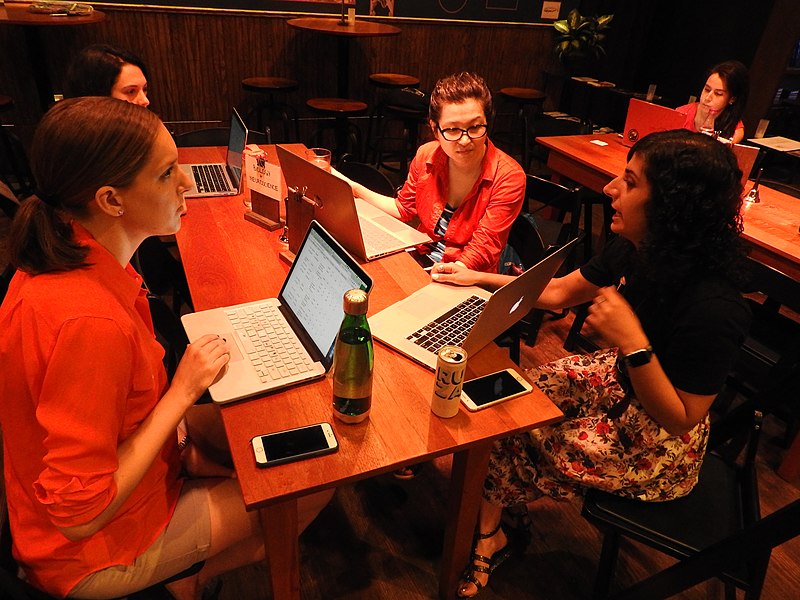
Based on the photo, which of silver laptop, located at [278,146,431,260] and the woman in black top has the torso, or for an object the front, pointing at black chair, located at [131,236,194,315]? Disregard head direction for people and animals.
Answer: the woman in black top

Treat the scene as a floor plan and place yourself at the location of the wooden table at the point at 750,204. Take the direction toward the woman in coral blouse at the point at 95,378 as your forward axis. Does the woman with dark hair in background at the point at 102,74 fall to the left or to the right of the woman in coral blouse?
right

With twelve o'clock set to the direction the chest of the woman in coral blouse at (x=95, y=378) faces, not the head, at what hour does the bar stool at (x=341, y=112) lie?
The bar stool is roughly at 10 o'clock from the woman in coral blouse.

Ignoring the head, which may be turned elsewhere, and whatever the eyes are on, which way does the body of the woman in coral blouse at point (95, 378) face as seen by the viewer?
to the viewer's right

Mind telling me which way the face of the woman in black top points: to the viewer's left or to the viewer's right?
to the viewer's left

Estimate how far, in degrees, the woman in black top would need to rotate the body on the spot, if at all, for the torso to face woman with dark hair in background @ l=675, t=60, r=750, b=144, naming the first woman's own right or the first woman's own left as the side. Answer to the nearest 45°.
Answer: approximately 90° to the first woman's own right

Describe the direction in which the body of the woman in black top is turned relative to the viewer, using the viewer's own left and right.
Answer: facing to the left of the viewer

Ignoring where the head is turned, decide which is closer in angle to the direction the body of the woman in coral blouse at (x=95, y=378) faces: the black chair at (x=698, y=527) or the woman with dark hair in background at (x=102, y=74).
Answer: the black chair

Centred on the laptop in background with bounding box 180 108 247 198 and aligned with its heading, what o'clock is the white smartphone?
The white smartphone is roughly at 9 o'clock from the laptop in background.

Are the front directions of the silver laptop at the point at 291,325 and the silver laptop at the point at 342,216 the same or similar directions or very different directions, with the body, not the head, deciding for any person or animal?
very different directions

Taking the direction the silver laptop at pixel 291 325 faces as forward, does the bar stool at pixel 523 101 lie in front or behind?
behind

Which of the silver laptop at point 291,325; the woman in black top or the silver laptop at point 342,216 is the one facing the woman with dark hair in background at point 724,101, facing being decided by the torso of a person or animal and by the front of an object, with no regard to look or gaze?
the silver laptop at point 342,216
